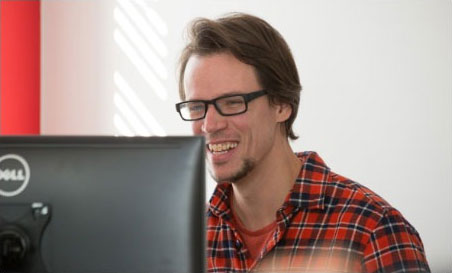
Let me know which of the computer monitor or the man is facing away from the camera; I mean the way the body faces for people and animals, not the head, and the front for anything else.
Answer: the computer monitor

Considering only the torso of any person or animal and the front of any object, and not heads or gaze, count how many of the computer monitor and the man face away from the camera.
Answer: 1

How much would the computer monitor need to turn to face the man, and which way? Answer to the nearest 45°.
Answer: approximately 45° to its right

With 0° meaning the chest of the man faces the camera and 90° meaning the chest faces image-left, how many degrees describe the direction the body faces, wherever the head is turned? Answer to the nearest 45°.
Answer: approximately 45°

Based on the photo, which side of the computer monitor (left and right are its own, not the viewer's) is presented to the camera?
back
